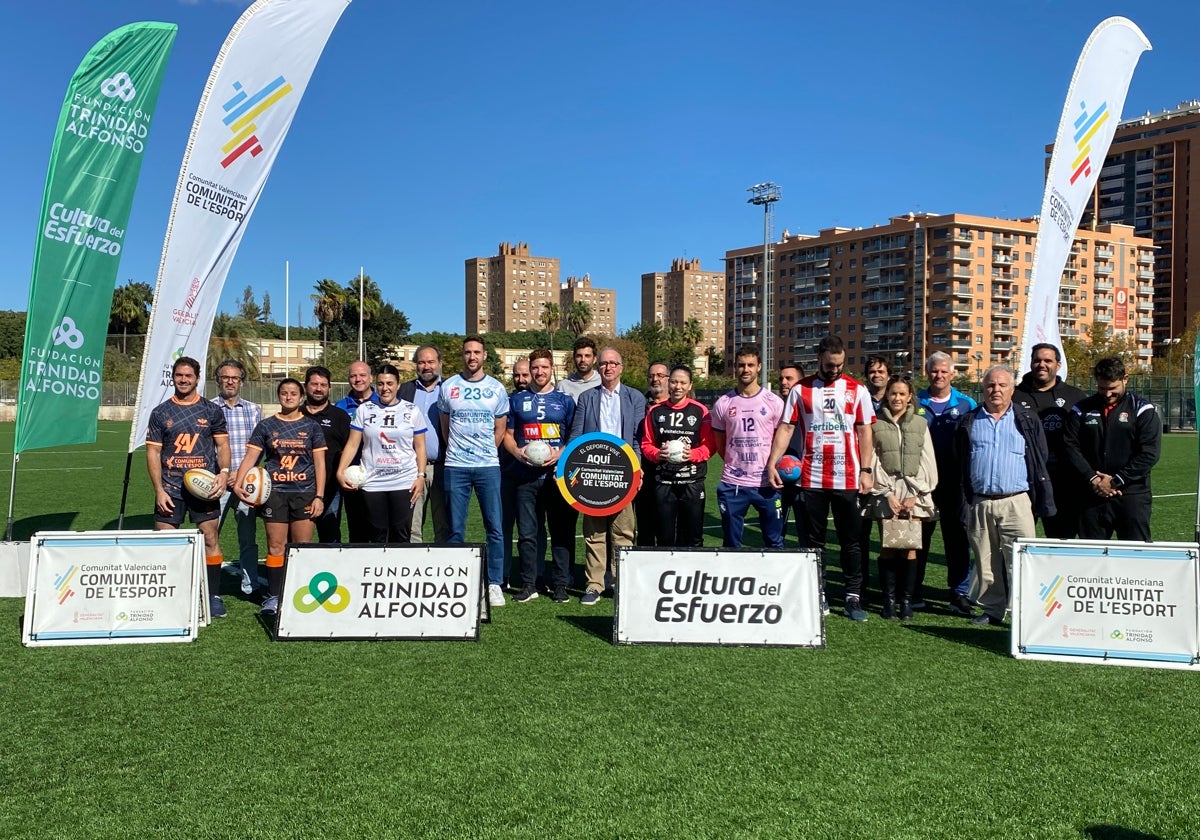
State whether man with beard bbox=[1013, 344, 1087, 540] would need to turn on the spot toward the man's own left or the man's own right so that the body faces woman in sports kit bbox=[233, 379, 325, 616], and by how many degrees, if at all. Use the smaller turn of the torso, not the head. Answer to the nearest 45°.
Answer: approximately 45° to the man's own right

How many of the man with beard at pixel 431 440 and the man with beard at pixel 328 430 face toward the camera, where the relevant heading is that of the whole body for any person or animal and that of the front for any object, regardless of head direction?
2

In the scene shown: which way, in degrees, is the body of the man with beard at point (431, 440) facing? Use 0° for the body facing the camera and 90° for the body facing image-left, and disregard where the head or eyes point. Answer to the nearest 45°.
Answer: approximately 0°
